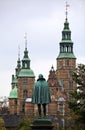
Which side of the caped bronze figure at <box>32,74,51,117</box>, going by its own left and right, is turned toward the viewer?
back
